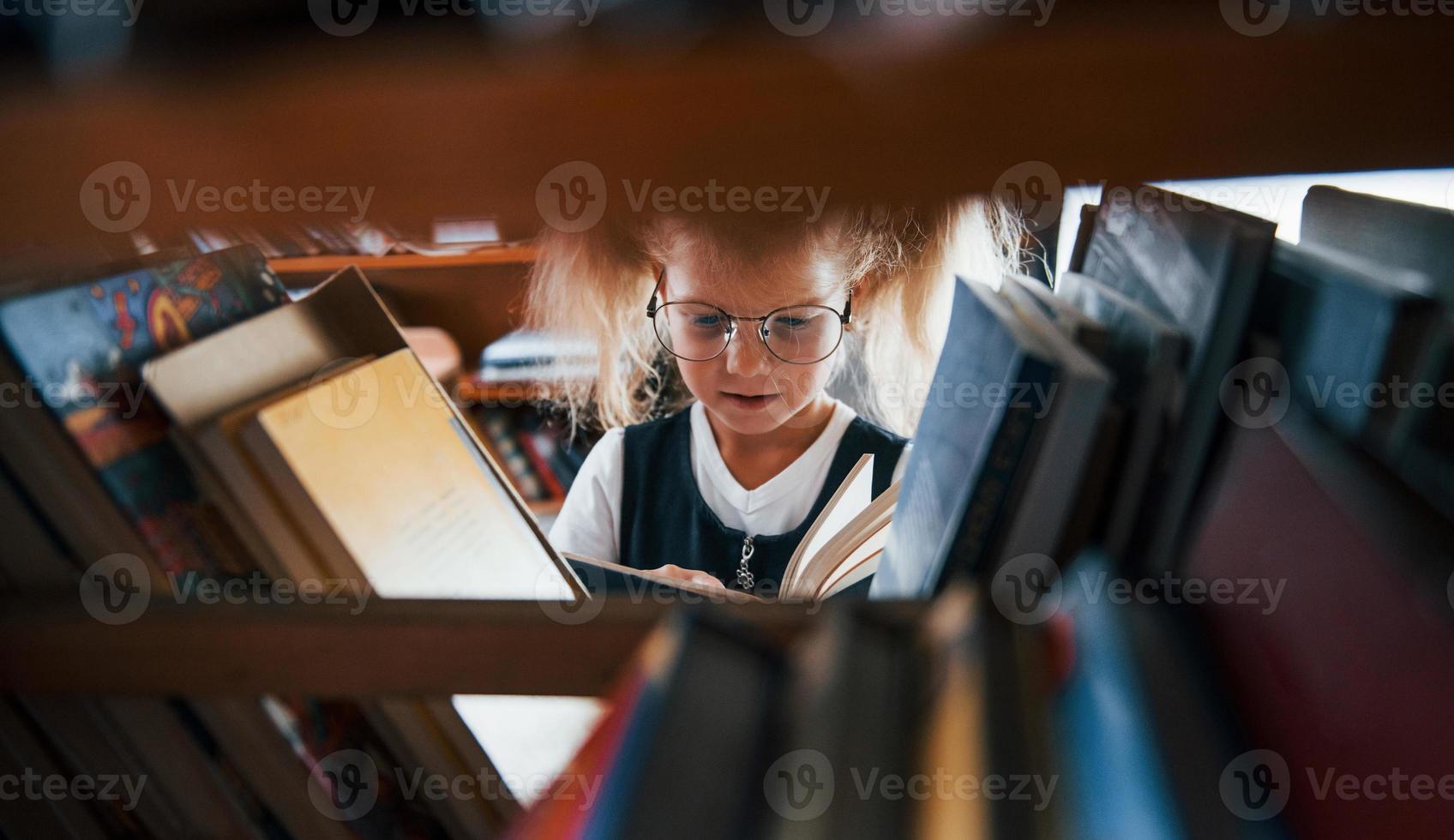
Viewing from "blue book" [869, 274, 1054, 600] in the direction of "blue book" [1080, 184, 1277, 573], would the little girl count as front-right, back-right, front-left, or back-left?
back-left

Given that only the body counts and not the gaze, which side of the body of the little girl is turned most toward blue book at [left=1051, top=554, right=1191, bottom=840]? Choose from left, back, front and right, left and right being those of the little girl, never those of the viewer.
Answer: front

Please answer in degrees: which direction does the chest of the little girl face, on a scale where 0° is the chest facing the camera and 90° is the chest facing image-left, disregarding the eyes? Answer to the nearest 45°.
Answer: approximately 0°

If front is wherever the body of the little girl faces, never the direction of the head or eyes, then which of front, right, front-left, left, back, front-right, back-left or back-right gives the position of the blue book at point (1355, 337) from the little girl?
front-left

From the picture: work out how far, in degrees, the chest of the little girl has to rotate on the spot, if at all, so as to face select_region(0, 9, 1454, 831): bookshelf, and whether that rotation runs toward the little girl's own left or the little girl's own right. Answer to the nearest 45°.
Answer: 0° — they already face it

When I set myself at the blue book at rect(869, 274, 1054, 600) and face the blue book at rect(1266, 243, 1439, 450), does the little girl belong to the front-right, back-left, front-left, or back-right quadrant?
back-left
